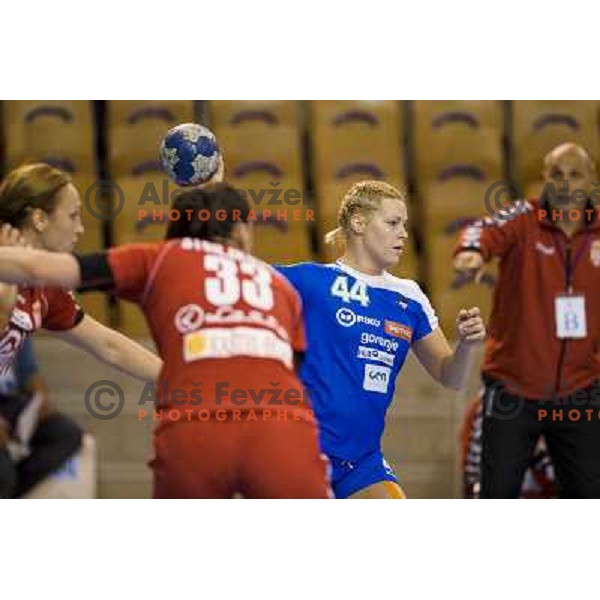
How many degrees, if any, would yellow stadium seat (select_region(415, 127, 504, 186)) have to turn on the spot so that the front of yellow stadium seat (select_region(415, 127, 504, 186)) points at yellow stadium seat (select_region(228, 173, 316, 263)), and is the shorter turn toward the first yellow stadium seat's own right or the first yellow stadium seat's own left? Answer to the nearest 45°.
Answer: approximately 45° to the first yellow stadium seat's own right

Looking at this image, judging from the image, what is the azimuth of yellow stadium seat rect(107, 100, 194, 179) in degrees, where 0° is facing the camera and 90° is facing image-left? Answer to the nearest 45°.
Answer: approximately 0°

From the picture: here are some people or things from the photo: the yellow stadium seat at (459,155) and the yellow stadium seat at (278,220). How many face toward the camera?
2

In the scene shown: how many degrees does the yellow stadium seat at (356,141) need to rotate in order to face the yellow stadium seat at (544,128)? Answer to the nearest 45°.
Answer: approximately 90° to its left
